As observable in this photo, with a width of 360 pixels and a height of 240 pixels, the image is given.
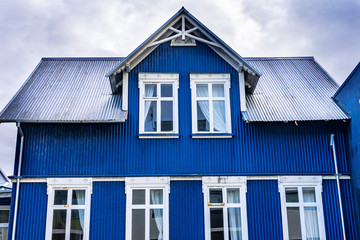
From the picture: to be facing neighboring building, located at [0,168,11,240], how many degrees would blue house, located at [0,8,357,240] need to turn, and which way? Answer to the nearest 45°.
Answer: approximately 90° to its right

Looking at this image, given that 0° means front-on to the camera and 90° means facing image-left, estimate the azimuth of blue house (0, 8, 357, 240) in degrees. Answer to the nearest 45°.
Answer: approximately 0°

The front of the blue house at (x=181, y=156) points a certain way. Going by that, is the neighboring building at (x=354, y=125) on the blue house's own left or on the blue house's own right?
on the blue house's own left
